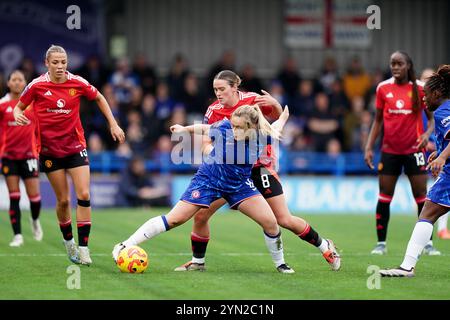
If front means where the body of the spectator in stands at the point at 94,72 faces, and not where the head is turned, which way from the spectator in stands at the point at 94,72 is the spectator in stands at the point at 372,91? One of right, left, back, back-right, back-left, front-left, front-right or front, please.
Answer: left

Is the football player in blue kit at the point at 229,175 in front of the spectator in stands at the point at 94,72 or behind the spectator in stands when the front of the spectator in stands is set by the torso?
in front

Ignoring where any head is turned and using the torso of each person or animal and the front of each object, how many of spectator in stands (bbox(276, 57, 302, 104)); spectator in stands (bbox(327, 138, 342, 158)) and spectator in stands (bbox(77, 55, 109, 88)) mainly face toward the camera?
3

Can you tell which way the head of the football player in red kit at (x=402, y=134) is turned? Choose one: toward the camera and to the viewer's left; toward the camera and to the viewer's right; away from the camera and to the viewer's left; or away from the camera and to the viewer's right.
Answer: toward the camera and to the viewer's left

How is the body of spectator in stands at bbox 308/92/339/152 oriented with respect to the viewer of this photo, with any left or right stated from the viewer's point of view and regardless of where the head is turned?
facing the viewer

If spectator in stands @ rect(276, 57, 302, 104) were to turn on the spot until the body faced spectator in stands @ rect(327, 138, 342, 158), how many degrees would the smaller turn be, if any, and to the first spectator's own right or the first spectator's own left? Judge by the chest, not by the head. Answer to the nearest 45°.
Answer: approximately 45° to the first spectator's own left

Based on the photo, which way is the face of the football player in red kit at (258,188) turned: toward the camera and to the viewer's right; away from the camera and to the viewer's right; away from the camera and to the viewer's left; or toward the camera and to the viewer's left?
toward the camera and to the viewer's left

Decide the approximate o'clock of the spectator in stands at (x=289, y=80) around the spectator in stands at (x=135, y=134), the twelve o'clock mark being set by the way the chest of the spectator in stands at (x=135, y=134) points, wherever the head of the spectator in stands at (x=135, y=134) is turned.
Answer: the spectator in stands at (x=289, y=80) is roughly at 8 o'clock from the spectator in stands at (x=135, y=134).

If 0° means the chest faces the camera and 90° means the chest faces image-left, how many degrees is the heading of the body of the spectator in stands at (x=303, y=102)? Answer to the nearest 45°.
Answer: approximately 0°

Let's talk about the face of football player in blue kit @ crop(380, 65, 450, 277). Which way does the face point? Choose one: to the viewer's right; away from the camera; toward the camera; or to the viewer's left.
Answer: to the viewer's left

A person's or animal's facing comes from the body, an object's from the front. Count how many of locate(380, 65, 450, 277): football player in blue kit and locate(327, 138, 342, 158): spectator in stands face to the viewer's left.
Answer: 1

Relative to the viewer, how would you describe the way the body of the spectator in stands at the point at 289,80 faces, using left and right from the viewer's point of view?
facing the viewer

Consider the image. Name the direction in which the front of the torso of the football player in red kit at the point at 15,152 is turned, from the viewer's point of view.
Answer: toward the camera

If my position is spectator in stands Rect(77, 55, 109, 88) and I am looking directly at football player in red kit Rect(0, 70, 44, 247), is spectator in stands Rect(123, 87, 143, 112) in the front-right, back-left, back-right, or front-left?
front-left

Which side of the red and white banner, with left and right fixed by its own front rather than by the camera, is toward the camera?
front
